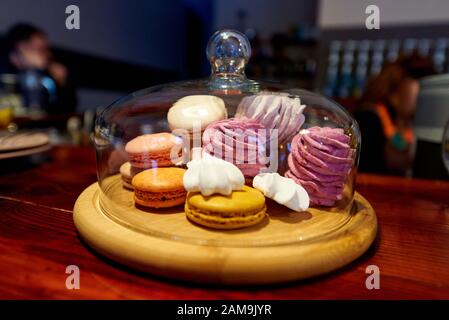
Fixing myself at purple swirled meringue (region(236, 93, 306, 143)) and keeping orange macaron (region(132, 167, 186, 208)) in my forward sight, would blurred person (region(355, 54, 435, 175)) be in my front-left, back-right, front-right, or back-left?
back-right
